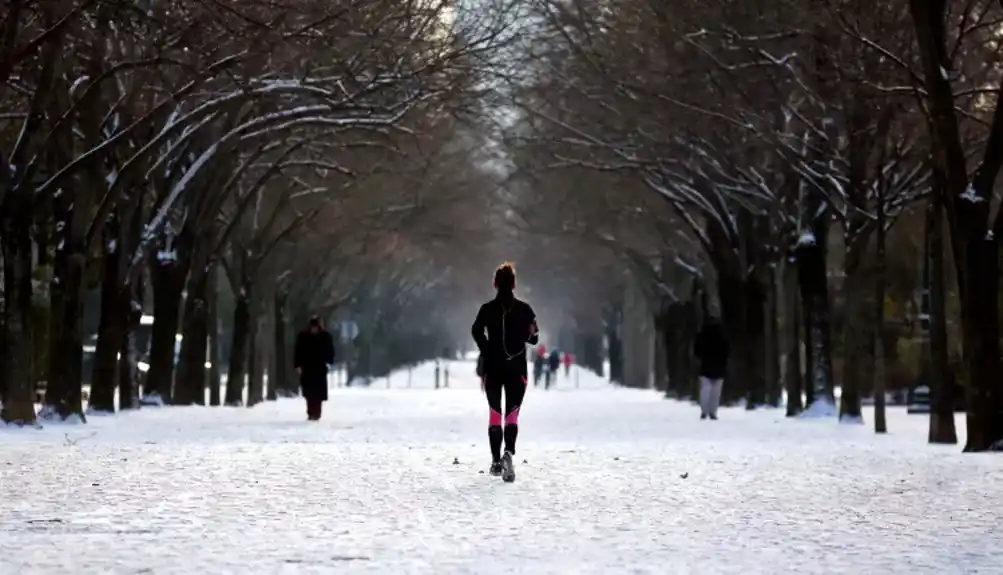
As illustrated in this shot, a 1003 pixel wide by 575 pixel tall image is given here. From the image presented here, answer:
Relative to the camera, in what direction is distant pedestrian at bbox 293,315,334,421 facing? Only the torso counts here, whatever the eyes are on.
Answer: toward the camera

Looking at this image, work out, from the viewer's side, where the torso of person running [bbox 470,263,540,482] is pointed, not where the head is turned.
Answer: away from the camera

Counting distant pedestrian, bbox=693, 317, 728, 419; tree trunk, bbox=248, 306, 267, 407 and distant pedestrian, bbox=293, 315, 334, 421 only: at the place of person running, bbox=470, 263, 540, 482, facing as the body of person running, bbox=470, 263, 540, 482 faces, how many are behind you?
0

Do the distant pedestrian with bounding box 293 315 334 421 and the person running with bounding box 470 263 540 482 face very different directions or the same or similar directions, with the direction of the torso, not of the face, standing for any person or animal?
very different directions

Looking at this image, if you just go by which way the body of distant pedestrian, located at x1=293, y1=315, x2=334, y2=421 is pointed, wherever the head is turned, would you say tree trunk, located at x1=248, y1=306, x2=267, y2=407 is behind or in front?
behind

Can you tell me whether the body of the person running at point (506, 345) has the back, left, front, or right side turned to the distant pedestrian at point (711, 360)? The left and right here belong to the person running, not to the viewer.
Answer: front

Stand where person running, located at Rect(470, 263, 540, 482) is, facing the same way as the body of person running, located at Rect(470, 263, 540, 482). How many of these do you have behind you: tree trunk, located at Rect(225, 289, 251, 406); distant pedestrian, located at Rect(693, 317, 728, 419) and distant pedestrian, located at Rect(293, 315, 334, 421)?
0

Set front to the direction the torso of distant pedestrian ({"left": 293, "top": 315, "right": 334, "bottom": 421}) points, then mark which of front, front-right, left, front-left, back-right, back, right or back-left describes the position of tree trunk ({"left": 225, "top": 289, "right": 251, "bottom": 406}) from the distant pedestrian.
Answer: back

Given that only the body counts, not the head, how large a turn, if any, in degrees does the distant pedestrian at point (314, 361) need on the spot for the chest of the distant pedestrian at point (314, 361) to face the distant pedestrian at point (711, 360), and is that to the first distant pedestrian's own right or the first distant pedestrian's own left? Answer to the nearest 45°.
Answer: approximately 90° to the first distant pedestrian's own left
